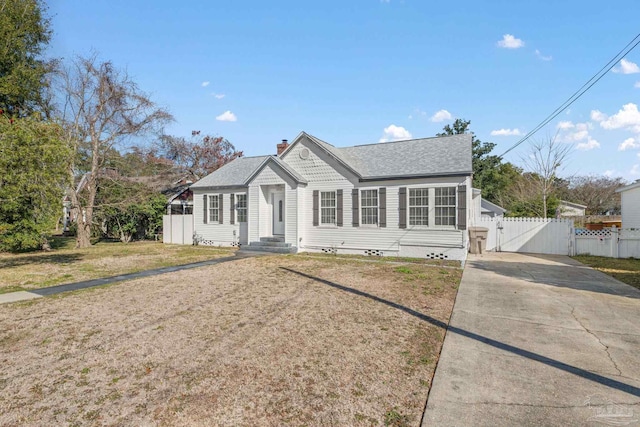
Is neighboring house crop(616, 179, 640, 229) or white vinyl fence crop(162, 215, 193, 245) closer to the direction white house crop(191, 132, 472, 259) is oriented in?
the white vinyl fence

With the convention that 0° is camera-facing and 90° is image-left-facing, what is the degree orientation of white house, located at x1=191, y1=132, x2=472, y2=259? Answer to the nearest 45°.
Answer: approximately 45°

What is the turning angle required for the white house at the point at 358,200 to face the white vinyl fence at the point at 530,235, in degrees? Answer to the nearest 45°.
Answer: approximately 135° to its left

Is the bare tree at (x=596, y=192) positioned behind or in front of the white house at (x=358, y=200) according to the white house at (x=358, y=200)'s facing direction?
behind

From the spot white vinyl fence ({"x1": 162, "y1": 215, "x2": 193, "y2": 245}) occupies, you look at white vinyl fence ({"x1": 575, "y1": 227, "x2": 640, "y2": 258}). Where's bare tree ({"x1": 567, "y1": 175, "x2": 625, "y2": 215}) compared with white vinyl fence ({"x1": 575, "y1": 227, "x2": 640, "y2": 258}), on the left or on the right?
left

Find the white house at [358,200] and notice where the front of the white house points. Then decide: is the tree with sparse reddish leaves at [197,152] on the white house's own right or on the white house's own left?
on the white house's own right

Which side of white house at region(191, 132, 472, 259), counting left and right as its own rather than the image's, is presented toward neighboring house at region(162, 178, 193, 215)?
right
